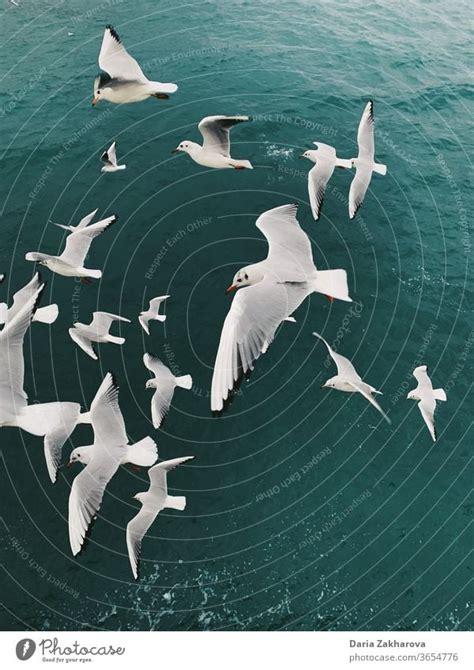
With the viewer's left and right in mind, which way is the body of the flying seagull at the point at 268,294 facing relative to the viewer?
facing to the left of the viewer

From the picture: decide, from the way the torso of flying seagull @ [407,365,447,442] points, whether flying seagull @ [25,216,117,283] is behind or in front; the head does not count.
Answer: in front

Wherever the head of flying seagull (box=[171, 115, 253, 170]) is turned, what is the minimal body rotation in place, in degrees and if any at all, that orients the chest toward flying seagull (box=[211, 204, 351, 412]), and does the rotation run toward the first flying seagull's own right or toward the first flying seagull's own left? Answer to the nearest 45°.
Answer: approximately 90° to the first flying seagull's own left

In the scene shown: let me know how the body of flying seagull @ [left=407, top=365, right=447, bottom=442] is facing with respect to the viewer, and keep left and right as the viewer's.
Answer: facing to the left of the viewer

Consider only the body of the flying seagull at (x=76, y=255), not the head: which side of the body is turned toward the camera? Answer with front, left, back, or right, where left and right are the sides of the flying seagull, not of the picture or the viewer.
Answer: left

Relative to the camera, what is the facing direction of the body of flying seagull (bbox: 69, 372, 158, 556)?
to the viewer's left

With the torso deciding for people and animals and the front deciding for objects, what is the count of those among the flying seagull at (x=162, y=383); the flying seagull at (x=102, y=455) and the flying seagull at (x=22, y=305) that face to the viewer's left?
3

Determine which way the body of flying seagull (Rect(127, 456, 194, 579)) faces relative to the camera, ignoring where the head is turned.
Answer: to the viewer's left

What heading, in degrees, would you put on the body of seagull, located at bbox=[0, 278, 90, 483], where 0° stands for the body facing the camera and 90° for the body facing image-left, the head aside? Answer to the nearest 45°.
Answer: approximately 90°
